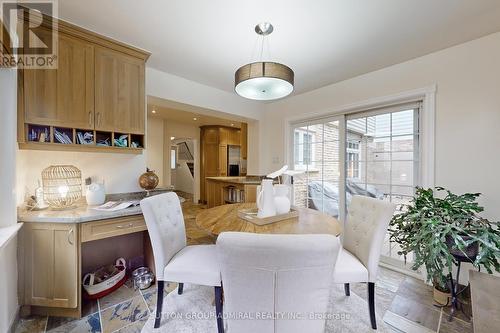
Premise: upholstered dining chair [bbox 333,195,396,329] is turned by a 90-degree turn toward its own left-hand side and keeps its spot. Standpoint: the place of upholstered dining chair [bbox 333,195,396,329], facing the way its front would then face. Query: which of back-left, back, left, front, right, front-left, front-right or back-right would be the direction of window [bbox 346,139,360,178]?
back-left

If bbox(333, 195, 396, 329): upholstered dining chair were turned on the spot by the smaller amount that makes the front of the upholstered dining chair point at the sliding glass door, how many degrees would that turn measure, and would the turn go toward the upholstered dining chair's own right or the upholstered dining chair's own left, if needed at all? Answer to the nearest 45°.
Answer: approximately 135° to the upholstered dining chair's own right

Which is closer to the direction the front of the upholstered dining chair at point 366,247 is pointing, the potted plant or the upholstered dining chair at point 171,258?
the upholstered dining chair

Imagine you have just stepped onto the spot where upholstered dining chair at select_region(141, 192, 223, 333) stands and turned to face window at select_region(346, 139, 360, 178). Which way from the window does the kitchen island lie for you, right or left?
left

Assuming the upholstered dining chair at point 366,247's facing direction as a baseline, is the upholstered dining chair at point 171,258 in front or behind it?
in front

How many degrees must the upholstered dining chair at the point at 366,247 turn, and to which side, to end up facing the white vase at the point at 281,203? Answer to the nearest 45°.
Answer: approximately 45° to its right

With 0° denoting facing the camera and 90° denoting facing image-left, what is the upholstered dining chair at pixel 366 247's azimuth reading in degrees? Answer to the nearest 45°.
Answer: approximately 45°

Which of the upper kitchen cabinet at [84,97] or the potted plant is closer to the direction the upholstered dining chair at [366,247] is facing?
the upper kitchen cabinet
